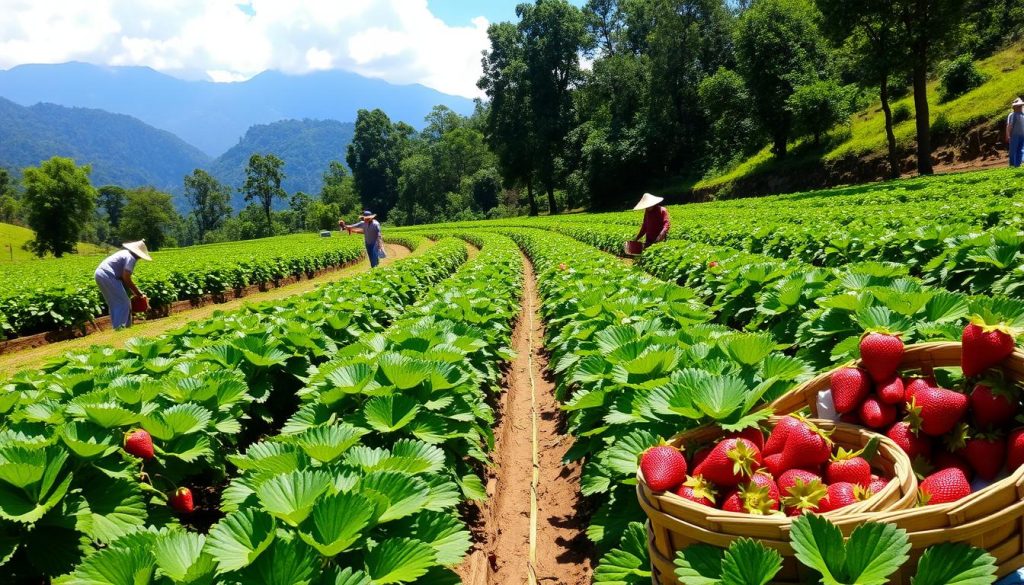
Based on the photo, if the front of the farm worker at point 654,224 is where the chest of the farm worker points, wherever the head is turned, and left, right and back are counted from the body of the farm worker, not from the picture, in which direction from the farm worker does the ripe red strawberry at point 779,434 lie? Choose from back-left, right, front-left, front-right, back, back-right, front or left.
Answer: front-left

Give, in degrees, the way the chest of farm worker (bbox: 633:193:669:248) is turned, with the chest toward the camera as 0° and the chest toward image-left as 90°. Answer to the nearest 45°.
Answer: approximately 45°

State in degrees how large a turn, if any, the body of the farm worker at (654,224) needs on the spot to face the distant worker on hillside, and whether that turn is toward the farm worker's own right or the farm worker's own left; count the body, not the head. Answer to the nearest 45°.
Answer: approximately 180°

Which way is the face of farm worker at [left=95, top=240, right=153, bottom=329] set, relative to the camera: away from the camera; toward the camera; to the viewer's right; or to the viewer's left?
to the viewer's right

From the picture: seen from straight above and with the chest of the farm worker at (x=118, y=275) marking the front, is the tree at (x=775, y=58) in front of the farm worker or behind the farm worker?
in front

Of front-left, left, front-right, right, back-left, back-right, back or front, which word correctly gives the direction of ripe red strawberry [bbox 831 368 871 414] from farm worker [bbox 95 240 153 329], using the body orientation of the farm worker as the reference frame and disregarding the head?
right

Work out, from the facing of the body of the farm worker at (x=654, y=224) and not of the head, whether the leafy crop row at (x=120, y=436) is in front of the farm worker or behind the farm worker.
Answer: in front

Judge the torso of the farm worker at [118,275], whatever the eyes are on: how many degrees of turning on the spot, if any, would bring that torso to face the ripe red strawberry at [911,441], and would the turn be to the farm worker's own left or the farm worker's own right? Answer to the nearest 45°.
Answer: approximately 90° to the farm worker's own right

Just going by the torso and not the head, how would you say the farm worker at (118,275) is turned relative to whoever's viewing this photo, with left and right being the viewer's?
facing to the right of the viewer
